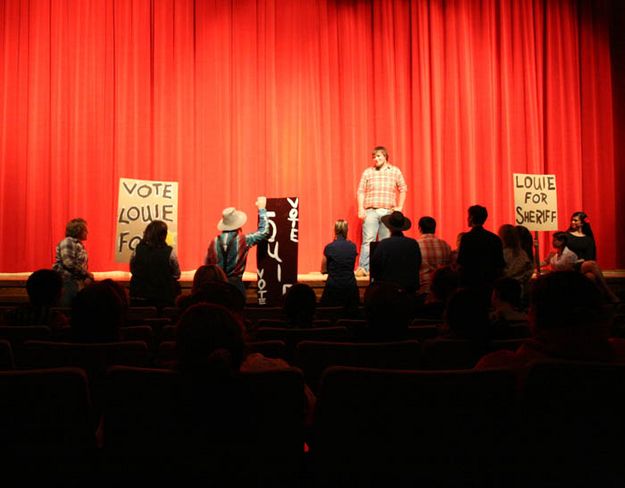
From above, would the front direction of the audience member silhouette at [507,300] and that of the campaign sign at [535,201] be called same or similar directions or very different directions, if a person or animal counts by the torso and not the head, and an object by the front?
very different directions

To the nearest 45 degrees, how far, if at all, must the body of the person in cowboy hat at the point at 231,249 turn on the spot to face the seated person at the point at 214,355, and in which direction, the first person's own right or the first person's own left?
approximately 180°

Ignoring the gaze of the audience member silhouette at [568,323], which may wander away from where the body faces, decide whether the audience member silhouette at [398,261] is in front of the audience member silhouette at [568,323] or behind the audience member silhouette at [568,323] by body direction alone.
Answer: in front

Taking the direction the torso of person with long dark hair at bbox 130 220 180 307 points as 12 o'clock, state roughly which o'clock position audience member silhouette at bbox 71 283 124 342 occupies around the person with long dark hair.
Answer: The audience member silhouette is roughly at 6 o'clock from the person with long dark hair.

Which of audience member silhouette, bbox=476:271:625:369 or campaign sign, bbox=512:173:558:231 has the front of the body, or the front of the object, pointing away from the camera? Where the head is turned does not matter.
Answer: the audience member silhouette

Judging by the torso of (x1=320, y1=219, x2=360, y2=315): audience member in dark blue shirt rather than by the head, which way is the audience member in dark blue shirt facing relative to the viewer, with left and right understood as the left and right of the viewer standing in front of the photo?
facing away from the viewer

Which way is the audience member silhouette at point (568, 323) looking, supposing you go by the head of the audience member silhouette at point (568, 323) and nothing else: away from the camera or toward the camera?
away from the camera

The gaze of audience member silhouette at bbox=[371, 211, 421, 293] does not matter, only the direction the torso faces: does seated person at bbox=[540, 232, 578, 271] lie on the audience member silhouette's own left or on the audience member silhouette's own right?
on the audience member silhouette's own right

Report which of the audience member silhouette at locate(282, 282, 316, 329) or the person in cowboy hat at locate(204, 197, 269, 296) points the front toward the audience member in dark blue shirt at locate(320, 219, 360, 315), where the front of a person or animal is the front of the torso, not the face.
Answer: the audience member silhouette at locate(282, 282, 316, 329)

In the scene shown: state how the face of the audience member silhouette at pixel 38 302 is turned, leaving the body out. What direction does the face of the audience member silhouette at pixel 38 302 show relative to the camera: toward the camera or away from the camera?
away from the camera

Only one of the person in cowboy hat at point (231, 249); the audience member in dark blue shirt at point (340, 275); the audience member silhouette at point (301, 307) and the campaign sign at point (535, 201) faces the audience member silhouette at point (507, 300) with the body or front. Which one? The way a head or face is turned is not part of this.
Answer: the campaign sign

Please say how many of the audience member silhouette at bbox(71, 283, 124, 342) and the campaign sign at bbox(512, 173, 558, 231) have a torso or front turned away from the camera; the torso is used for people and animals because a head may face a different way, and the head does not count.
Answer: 1

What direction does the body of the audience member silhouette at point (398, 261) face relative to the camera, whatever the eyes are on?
away from the camera

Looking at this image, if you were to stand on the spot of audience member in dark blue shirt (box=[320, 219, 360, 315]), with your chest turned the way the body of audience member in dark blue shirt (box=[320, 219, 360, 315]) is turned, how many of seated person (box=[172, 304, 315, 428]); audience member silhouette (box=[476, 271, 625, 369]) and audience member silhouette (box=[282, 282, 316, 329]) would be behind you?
3
